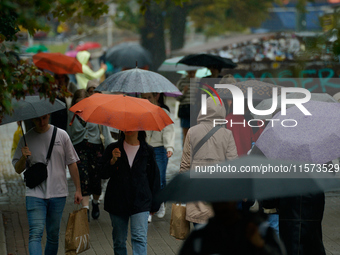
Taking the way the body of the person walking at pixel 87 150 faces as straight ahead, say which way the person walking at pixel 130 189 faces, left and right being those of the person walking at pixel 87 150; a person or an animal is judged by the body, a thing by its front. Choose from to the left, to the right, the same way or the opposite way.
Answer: the same way

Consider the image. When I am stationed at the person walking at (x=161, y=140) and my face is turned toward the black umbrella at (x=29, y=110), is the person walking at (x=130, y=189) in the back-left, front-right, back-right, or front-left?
front-left

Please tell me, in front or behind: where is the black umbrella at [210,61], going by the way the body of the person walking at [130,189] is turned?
behind

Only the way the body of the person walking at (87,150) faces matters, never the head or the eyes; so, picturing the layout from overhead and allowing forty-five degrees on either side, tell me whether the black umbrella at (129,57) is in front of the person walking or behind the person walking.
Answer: behind

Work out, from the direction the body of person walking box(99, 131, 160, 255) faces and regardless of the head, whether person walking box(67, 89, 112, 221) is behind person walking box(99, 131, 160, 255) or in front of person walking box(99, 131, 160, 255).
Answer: behind

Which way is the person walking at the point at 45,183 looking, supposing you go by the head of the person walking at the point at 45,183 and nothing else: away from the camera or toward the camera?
toward the camera

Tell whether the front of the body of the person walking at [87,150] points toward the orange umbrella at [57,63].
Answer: no

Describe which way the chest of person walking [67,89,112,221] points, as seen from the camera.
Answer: toward the camera

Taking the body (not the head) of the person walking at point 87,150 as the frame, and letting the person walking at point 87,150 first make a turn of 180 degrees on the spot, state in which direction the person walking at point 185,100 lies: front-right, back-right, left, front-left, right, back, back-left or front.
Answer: front-right

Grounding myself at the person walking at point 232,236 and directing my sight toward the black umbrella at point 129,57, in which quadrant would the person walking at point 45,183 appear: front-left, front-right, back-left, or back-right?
front-left

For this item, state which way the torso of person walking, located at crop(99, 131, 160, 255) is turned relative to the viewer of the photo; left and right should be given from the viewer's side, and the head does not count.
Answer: facing the viewer

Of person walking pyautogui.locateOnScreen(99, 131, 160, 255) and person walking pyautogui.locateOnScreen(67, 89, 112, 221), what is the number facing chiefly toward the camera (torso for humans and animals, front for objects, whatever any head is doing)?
2

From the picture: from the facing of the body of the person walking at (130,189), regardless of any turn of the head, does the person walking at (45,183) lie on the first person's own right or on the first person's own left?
on the first person's own right

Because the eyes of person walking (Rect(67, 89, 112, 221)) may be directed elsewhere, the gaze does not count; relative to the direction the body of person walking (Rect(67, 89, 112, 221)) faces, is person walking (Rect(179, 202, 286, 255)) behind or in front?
in front
